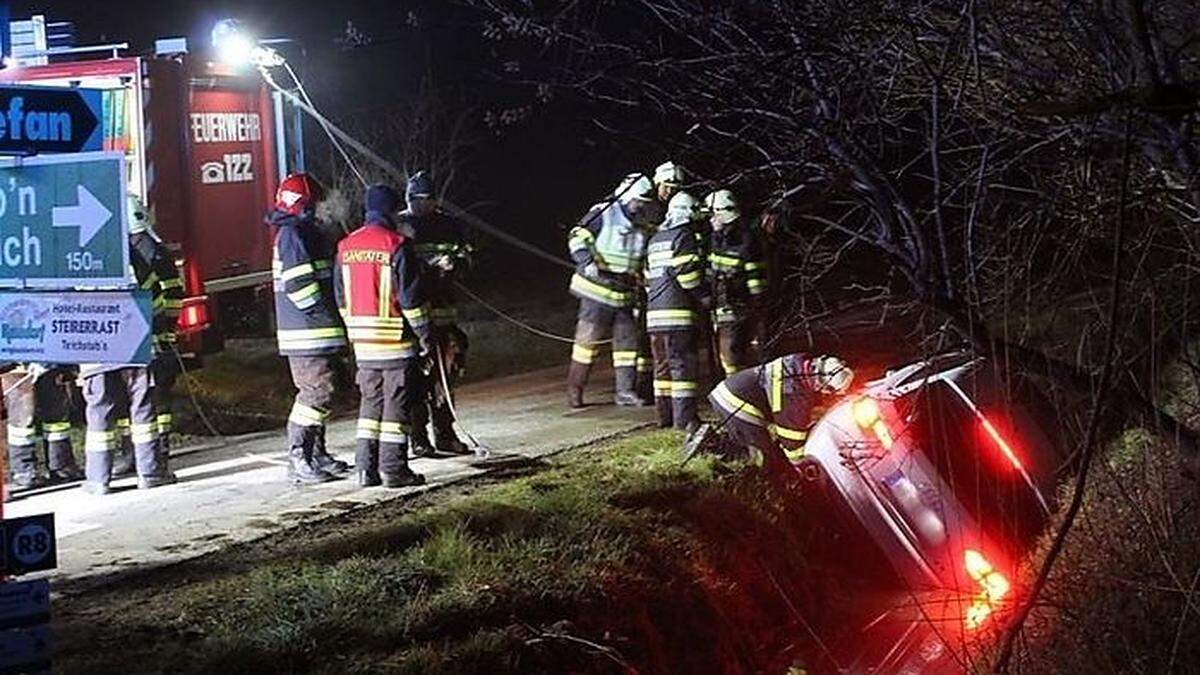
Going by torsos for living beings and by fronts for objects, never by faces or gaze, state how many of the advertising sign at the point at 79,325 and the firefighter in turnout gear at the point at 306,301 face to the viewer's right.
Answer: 1

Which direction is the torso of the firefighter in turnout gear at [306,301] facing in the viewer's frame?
to the viewer's right

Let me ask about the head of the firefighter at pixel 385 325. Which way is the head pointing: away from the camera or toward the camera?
away from the camera

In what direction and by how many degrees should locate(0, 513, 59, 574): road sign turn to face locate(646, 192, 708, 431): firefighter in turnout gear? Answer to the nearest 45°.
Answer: approximately 135° to its left

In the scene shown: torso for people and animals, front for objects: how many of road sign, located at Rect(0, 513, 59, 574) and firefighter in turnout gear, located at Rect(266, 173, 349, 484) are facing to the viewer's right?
1

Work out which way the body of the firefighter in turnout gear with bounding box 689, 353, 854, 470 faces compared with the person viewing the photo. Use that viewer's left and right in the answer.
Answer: facing to the right of the viewer
